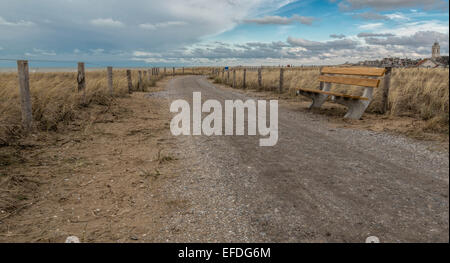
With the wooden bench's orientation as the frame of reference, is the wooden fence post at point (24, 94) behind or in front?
in front

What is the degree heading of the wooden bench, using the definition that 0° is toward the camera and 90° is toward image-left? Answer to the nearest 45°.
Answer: approximately 45°
